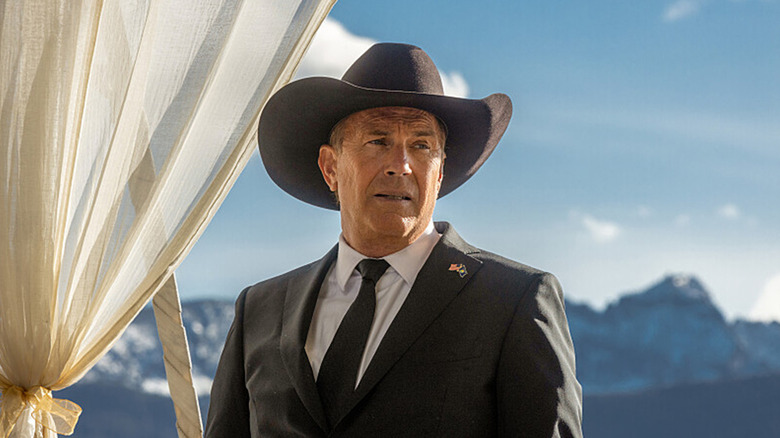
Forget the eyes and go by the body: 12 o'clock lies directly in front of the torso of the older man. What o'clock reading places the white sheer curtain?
The white sheer curtain is roughly at 2 o'clock from the older man.
